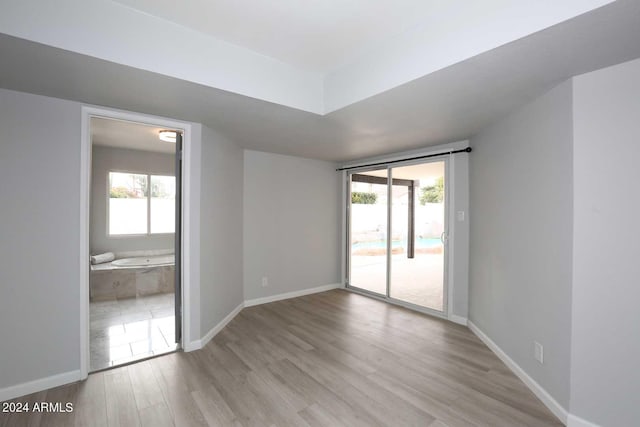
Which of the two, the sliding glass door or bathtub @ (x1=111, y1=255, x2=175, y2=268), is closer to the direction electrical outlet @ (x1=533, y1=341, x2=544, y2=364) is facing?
the bathtub

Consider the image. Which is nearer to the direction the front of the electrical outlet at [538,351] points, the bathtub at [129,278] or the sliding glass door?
the bathtub

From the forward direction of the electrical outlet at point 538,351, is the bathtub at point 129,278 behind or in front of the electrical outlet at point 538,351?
in front

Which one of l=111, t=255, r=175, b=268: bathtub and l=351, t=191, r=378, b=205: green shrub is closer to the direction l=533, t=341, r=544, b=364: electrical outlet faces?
the bathtub

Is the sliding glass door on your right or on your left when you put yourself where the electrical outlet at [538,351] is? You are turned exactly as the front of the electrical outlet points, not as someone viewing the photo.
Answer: on your right

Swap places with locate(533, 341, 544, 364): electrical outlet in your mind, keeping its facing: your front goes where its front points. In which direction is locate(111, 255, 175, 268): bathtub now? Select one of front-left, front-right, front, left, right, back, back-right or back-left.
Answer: front-right

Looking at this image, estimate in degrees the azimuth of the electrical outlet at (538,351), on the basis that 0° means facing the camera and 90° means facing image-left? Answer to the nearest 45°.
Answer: approximately 45°
